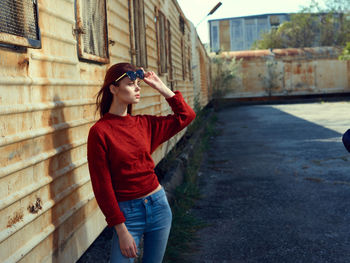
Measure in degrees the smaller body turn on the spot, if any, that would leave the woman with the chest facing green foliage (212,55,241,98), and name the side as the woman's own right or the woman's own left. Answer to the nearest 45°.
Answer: approximately 135° to the woman's own left

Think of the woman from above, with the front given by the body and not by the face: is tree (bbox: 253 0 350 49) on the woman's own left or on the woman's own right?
on the woman's own left

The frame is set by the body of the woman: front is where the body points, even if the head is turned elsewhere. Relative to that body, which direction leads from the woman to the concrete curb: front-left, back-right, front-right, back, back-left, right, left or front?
back-left

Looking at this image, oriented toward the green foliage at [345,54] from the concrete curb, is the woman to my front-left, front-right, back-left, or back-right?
back-right

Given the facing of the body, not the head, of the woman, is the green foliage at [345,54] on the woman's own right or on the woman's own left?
on the woman's own left

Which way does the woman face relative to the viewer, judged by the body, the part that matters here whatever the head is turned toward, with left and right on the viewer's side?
facing the viewer and to the right of the viewer
